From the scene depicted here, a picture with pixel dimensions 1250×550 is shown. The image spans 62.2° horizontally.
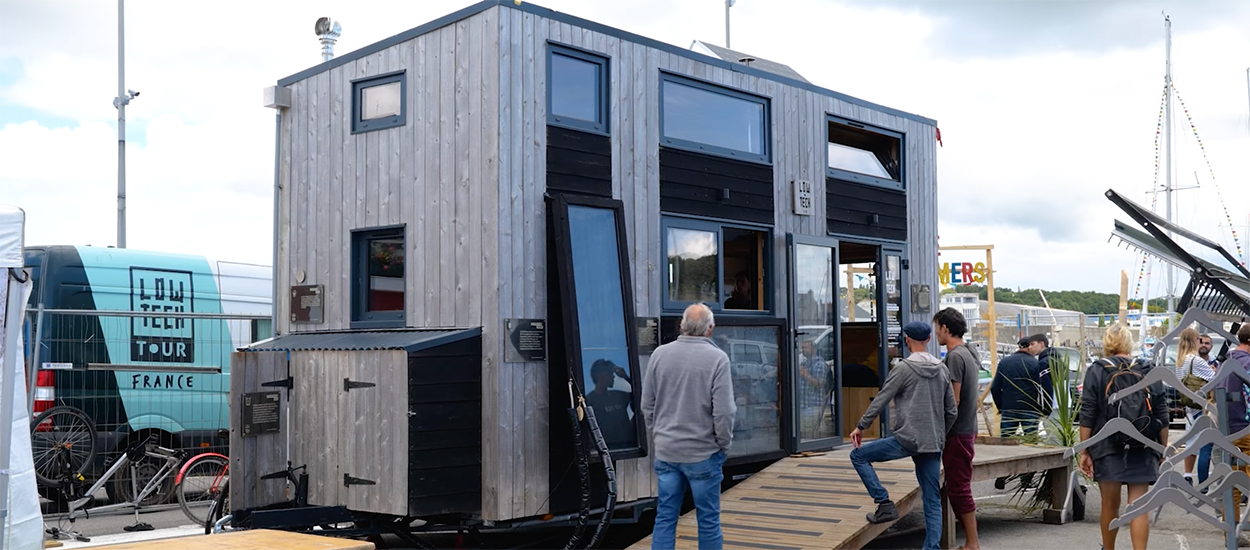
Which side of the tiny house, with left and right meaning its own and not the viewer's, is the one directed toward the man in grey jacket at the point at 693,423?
front

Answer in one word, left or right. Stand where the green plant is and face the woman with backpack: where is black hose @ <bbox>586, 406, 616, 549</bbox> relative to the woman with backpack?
right

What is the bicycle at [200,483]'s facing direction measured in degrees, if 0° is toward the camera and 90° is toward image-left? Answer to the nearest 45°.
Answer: approximately 270°

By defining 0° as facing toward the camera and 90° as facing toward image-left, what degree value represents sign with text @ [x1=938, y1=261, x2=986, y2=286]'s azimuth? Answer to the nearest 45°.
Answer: approximately 0°

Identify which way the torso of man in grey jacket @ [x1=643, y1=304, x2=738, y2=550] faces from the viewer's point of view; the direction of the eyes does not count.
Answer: away from the camera

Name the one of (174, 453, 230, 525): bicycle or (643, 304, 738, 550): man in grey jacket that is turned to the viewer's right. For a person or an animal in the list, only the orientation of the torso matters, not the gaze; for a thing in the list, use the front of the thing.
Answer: the bicycle

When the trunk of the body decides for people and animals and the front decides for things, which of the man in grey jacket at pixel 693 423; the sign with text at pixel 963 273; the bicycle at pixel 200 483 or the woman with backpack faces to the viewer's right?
the bicycle

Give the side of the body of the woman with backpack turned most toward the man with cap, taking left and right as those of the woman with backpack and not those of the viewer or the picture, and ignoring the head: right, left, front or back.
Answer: left

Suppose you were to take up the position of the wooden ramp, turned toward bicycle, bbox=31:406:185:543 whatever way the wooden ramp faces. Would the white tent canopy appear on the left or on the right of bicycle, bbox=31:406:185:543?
left

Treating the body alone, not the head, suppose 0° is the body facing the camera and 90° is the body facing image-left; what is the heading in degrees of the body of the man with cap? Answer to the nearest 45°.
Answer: approximately 135°

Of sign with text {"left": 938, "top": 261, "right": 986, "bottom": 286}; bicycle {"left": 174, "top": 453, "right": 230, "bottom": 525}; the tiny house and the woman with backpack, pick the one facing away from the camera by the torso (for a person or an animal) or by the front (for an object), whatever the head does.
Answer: the woman with backpack

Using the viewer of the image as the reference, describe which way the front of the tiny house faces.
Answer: facing the viewer and to the right of the viewer

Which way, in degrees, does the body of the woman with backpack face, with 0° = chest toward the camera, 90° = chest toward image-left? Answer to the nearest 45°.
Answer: approximately 180°

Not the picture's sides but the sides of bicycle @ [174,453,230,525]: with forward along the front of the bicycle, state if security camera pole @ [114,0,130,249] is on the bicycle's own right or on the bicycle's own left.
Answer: on the bicycle's own left

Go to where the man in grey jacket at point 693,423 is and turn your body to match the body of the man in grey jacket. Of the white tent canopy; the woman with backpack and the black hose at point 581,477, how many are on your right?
1

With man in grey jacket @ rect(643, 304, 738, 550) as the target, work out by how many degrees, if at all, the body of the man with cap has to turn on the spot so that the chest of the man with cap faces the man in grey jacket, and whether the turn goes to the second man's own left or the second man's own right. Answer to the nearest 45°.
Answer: approximately 90° to the second man's own left

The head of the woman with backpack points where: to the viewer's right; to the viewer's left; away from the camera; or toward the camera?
away from the camera
